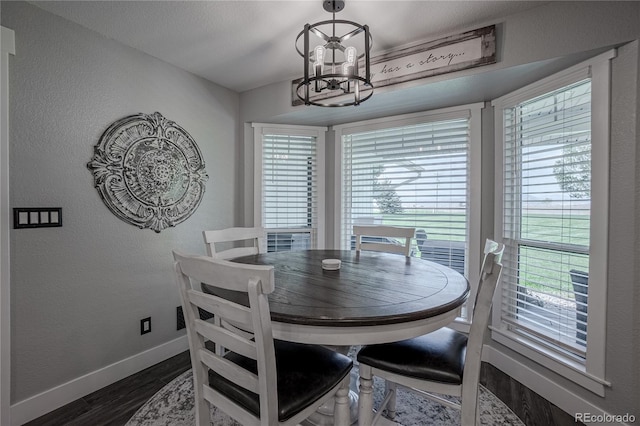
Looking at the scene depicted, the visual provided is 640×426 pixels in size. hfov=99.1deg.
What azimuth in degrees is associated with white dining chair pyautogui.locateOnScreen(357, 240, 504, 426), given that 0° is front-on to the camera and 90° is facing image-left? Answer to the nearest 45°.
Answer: approximately 90°

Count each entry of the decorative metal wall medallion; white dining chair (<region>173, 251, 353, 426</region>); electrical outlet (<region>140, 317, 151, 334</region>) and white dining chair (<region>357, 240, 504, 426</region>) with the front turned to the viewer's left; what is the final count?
1

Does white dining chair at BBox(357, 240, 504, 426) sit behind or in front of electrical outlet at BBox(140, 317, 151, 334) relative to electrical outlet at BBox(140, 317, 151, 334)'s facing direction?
in front

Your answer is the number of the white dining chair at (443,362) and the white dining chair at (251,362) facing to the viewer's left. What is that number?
1

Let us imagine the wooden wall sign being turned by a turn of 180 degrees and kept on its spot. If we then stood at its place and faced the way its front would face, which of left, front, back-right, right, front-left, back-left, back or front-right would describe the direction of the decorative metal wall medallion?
back-left

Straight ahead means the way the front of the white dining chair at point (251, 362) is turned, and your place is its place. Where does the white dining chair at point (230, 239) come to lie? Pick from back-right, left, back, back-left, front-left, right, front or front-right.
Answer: front-left

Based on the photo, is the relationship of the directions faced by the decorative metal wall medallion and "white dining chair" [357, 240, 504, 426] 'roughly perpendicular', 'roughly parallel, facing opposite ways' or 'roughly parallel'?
roughly parallel, facing opposite ways

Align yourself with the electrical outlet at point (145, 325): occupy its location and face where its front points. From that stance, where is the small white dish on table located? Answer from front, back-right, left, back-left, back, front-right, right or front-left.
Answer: front

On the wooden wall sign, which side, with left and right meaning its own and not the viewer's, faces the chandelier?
front

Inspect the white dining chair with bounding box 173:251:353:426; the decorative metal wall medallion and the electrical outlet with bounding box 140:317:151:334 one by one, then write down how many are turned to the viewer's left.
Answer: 0

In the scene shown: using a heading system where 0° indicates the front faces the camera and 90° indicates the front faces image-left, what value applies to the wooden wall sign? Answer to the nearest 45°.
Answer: approximately 45°

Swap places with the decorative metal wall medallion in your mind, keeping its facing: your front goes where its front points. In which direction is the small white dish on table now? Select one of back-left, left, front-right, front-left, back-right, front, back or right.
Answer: front

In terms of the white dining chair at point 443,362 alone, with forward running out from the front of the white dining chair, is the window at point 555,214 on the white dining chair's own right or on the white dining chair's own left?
on the white dining chair's own right

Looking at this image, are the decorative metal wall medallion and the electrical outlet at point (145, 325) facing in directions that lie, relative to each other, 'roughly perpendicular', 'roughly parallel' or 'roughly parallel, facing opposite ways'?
roughly parallel

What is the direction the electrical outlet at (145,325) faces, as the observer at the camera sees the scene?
facing the viewer and to the right of the viewer

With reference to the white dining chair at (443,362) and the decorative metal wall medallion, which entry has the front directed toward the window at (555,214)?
the decorative metal wall medallion

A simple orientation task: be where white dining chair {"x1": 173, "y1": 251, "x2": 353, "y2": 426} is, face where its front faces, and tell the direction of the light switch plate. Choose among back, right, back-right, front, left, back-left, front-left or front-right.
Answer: left
